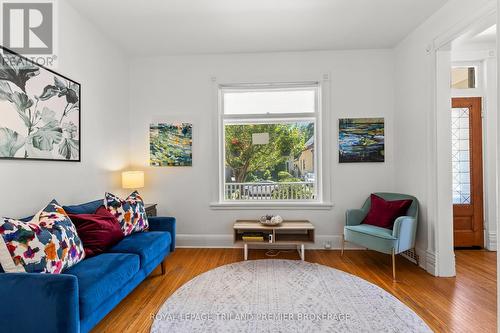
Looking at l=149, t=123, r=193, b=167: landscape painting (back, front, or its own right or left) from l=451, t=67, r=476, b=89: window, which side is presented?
left

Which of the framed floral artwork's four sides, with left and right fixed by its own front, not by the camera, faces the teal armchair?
front

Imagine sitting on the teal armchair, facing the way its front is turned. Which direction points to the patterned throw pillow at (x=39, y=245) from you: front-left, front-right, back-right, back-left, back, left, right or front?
front

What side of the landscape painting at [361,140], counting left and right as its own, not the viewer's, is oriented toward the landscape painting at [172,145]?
right

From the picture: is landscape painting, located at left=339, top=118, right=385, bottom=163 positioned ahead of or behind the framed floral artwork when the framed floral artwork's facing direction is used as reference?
ahead

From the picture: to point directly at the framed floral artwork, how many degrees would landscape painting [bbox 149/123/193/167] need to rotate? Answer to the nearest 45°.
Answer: approximately 45° to its right

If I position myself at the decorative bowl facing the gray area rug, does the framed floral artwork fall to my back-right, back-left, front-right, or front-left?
front-right

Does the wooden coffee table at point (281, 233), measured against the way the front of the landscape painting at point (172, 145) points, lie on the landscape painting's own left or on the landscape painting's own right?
on the landscape painting's own left

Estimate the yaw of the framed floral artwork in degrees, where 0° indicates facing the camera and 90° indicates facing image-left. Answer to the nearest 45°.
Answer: approximately 315°

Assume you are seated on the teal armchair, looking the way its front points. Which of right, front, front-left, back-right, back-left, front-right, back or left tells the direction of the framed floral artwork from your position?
front

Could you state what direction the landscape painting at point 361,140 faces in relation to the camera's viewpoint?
facing the viewer

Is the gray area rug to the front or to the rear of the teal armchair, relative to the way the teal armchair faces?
to the front

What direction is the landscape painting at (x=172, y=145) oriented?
toward the camera

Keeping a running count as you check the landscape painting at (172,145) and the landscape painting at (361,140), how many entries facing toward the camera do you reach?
2

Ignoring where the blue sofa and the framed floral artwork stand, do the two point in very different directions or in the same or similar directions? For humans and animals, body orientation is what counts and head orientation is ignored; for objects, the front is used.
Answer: same or similar directions
